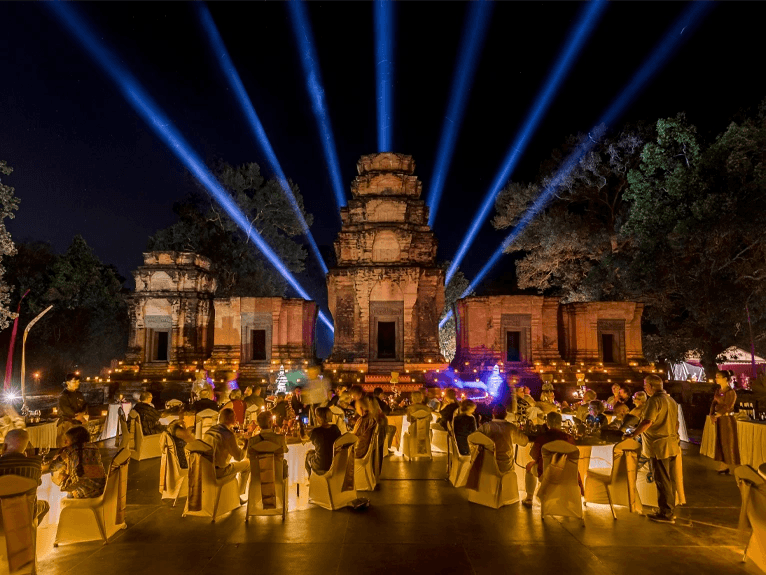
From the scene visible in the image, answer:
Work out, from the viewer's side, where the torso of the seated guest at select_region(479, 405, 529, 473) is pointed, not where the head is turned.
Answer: away from the camera

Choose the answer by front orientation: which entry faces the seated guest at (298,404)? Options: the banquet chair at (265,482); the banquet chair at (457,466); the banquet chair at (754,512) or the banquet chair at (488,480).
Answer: the banquet chair at (265,482)

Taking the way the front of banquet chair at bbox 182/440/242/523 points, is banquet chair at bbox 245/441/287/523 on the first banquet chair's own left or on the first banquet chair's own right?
on the first banquet chair's own right

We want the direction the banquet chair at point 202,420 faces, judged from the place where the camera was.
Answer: facing away from the viewer and to the right of the viewer

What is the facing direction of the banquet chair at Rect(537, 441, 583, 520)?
away from the camera

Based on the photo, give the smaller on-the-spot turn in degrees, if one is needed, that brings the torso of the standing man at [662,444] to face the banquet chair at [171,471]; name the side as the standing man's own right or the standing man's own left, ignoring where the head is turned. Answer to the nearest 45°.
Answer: approximately 45° to the standing man's own left

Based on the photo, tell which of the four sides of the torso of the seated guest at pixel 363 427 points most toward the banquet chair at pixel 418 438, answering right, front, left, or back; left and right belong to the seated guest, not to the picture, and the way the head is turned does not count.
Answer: right

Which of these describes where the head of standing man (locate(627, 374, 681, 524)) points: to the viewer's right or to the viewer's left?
to the viewer's left
